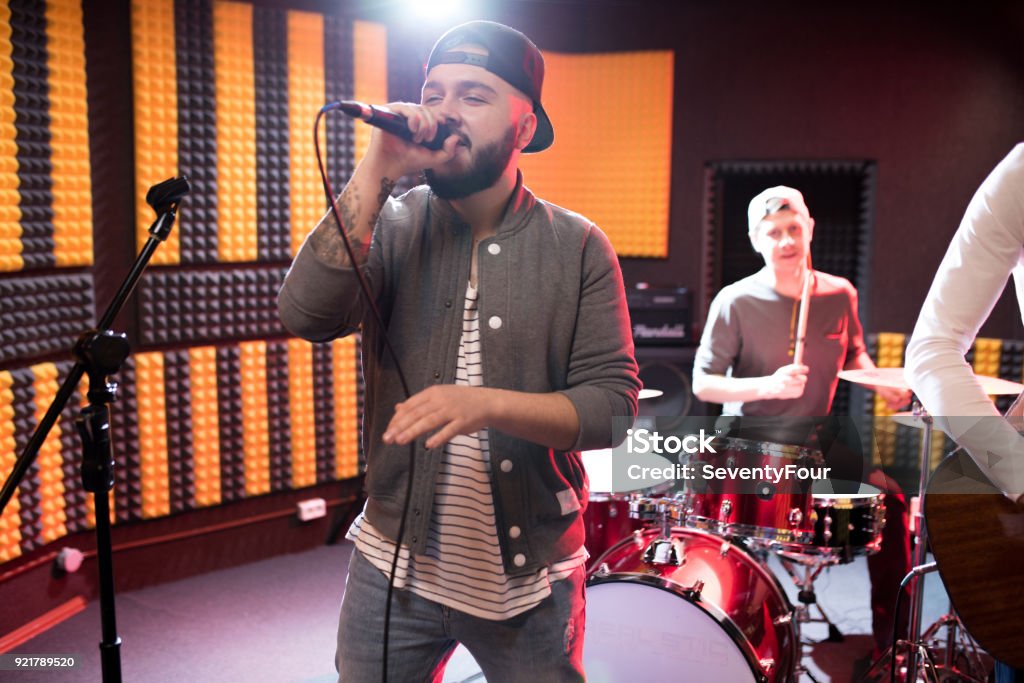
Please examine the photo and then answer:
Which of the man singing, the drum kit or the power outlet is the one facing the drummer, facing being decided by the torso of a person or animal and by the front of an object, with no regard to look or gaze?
the power outlet

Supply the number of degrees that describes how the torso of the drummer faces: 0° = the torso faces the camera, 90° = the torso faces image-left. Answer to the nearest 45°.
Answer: approximately 0°

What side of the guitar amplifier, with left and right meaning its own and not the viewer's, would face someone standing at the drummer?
front

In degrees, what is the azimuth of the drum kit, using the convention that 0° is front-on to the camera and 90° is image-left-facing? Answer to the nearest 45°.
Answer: approximately 45°

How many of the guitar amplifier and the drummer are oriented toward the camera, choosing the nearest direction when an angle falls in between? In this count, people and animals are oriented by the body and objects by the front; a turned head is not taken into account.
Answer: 2

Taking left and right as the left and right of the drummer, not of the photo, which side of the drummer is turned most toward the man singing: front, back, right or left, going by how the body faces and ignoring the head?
front

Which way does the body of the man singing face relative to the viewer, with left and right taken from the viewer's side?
facing the viewer and to the left of the viewer

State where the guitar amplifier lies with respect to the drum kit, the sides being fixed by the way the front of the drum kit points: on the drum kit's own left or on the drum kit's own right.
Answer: on the drum kit's own right

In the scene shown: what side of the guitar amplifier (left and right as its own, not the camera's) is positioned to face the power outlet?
right

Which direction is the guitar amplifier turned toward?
toward the camera

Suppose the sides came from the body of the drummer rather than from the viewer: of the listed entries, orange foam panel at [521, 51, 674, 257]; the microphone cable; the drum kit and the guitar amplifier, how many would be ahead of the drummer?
2

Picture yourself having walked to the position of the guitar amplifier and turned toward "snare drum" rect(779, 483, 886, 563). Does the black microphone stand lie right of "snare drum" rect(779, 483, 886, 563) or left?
right

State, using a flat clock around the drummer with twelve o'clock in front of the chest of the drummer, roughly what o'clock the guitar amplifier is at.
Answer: The guitar amplifier is roughly at 5 o'clock from the drummer.

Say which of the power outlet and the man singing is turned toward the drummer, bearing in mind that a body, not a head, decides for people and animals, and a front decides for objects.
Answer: the power outlet
